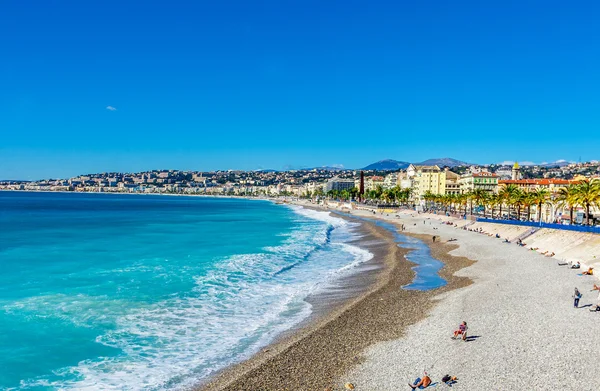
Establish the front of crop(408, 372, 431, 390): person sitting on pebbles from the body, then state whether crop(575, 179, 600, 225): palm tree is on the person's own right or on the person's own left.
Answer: on the person's own right

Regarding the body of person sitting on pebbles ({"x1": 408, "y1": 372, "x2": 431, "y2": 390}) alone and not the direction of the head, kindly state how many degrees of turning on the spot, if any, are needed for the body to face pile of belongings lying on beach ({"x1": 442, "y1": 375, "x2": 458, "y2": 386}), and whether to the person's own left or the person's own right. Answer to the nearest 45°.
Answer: approximately 135° to the person's own right

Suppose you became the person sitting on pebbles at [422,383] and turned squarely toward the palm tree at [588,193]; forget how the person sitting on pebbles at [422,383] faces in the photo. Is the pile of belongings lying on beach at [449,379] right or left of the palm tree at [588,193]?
right

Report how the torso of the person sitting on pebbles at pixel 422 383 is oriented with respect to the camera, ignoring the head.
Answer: to the viewer's left
